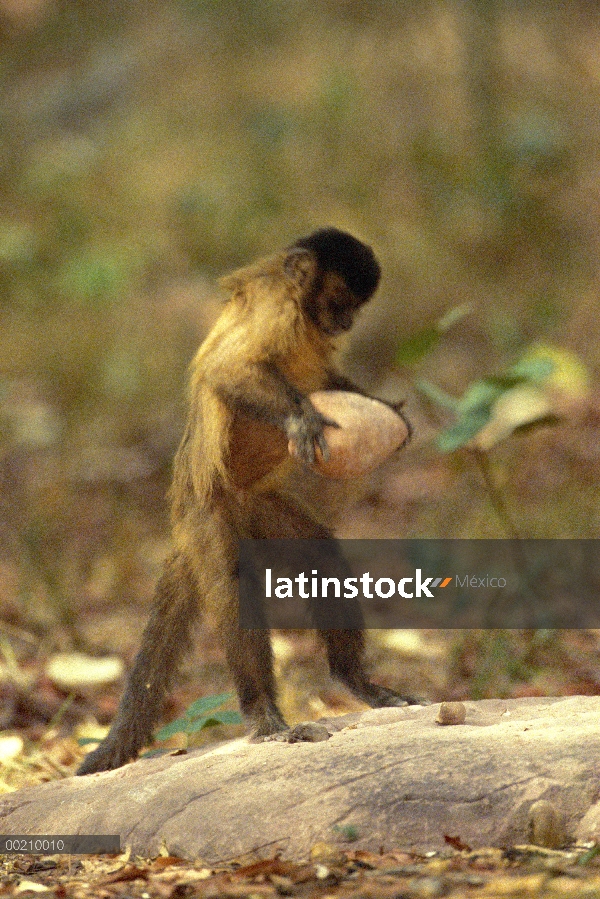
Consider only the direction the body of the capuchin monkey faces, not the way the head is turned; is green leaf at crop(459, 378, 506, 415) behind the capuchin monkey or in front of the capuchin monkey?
in front

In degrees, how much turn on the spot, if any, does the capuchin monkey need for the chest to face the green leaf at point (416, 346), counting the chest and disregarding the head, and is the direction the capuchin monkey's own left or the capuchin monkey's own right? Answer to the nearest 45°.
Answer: approximately 45° to the capuchin monkey's own left

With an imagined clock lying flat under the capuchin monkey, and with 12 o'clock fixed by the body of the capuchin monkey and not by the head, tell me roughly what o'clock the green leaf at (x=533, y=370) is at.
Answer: The green leaf is roughly at 11 o'clock from the capuchin monkey.

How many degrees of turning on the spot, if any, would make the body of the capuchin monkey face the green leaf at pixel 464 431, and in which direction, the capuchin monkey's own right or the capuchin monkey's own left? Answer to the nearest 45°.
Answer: approximately 45° to the capuchin monkey's own left

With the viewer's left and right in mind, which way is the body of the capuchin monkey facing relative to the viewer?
facing to the right of the viewer
